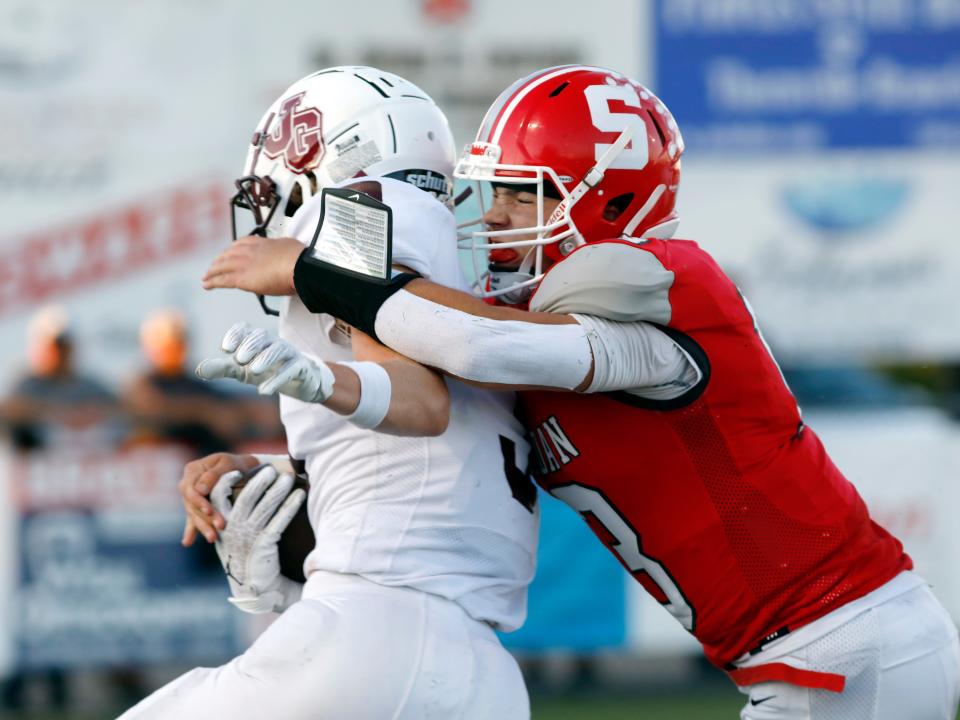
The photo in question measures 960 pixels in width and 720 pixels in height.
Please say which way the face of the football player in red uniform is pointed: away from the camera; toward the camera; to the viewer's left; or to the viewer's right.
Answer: to the viewer's left

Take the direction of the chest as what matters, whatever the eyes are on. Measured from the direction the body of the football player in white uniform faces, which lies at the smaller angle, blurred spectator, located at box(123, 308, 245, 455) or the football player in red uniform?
the blurred spectator

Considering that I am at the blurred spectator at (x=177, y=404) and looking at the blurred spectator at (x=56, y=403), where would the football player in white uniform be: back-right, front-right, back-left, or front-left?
back-left

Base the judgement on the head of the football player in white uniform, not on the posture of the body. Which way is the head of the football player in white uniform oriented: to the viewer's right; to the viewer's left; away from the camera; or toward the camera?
to the viewer's left

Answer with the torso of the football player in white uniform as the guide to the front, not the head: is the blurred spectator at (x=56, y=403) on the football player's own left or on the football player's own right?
on the football player's own right

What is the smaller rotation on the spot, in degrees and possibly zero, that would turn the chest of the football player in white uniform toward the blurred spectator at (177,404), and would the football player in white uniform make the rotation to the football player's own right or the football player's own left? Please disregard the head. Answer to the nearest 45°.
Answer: approximately 90° to the football player's own right

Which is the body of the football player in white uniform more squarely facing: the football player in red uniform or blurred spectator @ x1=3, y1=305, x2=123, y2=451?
the blurred spectator

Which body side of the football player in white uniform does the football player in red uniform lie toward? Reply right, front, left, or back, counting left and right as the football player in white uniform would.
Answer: back

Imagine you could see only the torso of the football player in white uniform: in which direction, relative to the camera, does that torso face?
to the viewer's left
